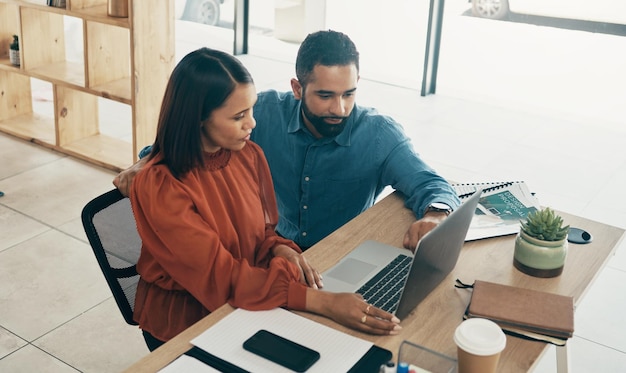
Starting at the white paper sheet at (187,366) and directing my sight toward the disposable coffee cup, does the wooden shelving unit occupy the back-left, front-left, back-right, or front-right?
back-left

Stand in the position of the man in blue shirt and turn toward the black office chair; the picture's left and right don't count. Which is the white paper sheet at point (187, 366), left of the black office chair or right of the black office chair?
left

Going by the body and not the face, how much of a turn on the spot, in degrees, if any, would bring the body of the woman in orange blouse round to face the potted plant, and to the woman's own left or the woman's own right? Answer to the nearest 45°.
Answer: approximately 45° to the woman's own left

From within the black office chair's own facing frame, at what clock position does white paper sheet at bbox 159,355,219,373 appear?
The white paper sheet is roughly at 1 o'clock from the black office chair.

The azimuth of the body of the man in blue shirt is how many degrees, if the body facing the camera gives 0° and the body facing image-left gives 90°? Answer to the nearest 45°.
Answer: approximately 0°

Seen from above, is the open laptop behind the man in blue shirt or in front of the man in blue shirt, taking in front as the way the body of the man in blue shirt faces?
in front

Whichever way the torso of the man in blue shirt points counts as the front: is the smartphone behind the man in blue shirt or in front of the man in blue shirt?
in front

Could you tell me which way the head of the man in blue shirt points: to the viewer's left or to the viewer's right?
to the viewer's right

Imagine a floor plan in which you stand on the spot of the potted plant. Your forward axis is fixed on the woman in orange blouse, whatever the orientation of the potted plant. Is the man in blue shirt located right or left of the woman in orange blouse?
right
